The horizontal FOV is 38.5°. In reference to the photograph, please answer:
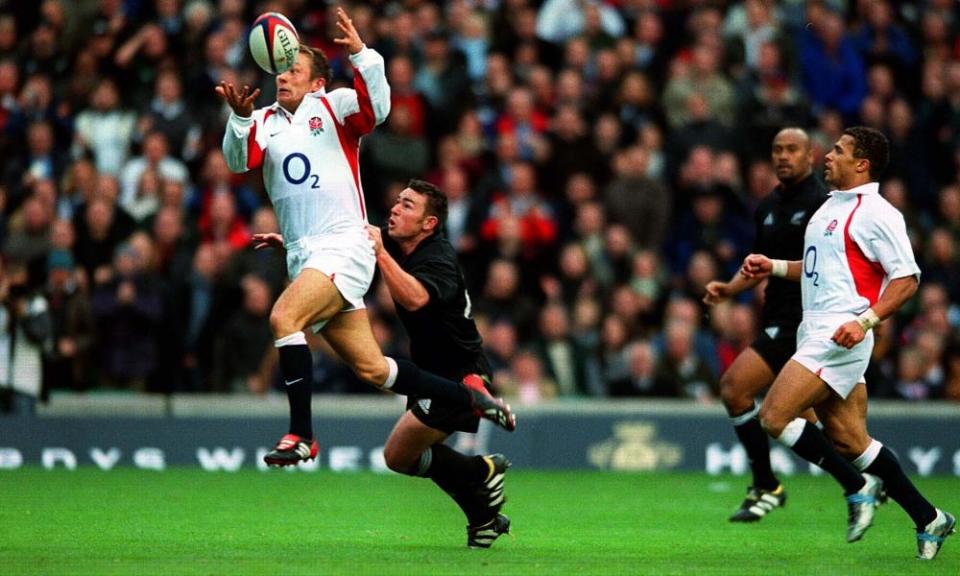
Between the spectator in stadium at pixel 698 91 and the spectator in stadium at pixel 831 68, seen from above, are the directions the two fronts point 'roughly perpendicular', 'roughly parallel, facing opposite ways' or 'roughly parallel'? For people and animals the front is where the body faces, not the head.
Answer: roughly parallel

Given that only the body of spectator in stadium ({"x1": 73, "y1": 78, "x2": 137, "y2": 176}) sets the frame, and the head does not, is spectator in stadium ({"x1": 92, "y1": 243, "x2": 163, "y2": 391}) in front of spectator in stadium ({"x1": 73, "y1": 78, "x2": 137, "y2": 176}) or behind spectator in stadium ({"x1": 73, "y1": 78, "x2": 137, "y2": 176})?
in front

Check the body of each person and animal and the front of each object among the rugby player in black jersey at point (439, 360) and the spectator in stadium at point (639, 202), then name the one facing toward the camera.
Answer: the spectator in stadium

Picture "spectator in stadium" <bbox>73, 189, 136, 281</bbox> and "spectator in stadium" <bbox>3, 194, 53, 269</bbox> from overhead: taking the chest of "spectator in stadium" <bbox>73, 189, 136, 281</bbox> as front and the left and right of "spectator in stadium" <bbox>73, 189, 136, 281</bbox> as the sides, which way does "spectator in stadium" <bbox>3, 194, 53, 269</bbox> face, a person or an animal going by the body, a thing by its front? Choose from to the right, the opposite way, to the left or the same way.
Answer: the same way

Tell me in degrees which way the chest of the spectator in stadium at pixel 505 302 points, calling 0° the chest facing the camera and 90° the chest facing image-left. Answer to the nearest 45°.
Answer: approximately 0°

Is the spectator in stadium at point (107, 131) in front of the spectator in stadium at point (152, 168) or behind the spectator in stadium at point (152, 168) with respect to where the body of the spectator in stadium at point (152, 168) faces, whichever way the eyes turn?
behind

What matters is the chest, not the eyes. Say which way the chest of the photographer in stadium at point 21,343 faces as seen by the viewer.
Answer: toward the camera

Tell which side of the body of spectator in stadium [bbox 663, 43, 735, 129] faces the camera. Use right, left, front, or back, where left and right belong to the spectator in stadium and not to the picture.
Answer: front

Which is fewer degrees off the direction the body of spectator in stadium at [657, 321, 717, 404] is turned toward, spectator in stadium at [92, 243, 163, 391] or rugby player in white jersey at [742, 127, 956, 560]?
the rugby player in white jersey

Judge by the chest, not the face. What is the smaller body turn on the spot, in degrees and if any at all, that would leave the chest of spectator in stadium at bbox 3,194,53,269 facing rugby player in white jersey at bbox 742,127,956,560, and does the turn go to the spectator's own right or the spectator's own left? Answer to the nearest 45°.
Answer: approximately 45° to the spectator's own left

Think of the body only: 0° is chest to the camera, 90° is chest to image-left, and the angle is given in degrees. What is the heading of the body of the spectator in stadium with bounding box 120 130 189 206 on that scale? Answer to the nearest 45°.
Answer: approximately 0°

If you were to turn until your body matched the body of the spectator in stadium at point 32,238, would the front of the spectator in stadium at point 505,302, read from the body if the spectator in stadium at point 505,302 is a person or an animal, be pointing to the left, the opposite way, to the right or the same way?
the same way

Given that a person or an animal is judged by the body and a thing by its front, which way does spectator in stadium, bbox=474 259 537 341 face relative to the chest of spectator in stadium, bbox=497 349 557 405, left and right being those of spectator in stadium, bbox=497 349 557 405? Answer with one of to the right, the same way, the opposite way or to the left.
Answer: the same way

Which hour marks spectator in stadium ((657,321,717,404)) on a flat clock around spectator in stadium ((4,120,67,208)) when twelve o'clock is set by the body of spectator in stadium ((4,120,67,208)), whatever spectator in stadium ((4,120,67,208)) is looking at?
spectator in stadium ((657,321,717,404)) is roughly at 10 o'clock from spectator in stadium ((4,120,67,208)).

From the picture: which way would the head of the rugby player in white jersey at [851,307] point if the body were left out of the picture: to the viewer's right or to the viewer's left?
to the viewer's left

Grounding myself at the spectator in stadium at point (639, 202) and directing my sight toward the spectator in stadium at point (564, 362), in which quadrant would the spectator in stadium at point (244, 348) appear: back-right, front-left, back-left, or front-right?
front-right

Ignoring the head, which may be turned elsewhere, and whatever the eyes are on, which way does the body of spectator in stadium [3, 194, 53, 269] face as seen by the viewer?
toward the camera

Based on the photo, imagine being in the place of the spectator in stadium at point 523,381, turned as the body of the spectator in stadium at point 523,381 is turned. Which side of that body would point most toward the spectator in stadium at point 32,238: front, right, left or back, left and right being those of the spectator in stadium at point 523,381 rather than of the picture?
right

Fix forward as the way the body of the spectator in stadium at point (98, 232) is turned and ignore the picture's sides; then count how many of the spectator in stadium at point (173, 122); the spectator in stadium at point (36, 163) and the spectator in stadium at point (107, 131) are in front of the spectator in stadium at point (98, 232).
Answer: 0
